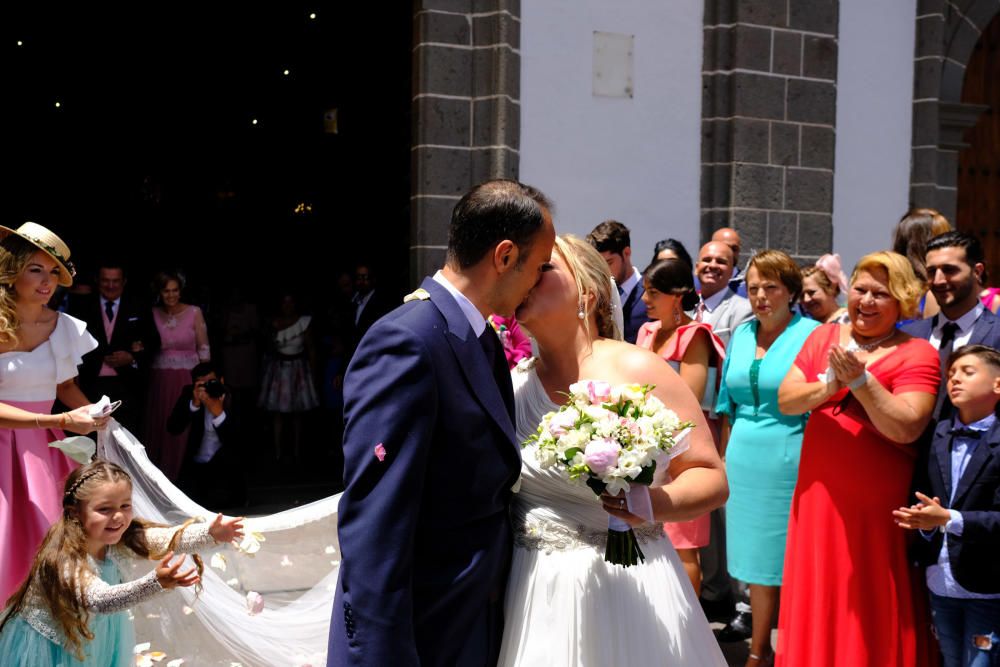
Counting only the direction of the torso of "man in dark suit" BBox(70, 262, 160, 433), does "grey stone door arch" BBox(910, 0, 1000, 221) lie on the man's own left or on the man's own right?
on the man's own left

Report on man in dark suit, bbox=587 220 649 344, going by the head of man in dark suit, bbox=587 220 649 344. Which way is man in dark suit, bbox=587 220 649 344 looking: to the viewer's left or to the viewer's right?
to the viewer's left

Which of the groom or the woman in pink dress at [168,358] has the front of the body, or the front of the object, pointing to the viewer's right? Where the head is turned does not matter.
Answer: the groom

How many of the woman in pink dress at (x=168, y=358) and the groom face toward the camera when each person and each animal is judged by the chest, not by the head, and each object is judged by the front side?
1

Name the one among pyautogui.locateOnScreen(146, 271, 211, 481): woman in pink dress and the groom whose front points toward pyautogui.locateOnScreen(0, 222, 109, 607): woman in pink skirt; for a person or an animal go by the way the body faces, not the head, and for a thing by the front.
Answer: pyautogui.locateOnScreen(146, 271, 211, 481): woman in pink dress

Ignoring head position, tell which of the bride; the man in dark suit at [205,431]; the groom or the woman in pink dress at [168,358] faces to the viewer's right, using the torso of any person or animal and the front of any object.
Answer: the groom

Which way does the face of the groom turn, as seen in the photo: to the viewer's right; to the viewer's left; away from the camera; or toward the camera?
to the viewer's right

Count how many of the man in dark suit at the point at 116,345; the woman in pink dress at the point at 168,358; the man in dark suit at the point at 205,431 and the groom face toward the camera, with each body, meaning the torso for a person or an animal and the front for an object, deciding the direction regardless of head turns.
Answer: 3

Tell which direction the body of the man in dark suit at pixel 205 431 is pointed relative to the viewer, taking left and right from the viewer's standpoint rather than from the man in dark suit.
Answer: facing the viewer

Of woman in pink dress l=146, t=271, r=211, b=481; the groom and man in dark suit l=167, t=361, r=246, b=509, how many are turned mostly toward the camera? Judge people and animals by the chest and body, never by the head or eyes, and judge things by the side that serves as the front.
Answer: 2

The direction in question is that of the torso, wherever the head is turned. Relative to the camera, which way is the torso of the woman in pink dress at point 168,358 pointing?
toward the camera

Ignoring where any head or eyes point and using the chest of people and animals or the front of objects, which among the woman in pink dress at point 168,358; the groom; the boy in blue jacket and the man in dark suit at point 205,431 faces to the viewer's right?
the groom

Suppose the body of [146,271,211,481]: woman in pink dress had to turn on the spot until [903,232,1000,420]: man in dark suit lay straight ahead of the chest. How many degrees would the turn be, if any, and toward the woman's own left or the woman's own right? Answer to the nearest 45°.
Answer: approximately 45° to the woman's own left

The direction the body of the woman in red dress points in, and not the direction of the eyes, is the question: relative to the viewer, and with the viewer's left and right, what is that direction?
facing the viewer and to the left of the viewer
